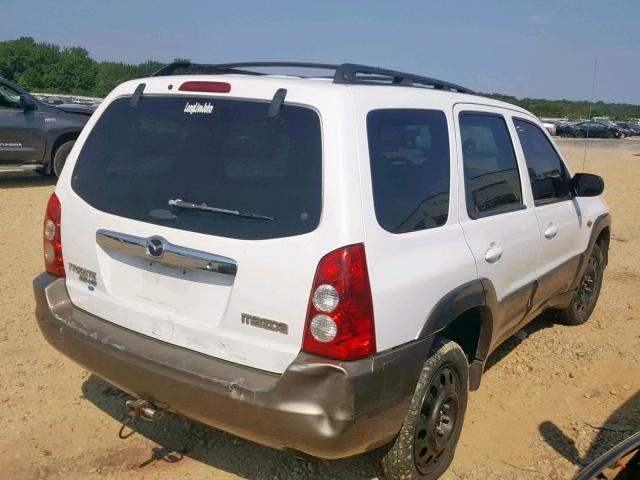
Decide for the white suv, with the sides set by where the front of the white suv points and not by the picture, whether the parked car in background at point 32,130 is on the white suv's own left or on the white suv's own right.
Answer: on the white suv's own left

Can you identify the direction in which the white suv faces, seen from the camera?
facing away from the viewer and to the right of the viewer
